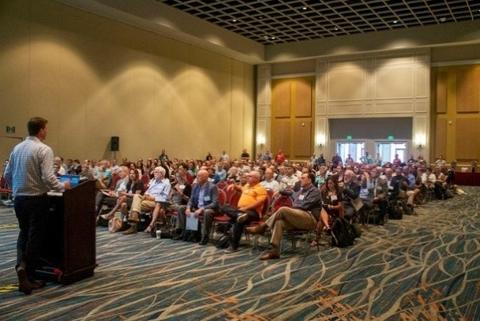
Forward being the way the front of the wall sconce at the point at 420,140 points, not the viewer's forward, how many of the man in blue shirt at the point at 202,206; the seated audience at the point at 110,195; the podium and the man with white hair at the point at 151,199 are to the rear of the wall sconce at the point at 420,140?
0

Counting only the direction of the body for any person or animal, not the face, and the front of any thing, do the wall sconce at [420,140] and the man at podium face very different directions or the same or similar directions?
very different directions

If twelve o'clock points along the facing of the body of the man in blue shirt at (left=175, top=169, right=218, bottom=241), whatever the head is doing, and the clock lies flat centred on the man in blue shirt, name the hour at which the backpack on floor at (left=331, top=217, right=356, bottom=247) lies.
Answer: The backpack on floor is roughly at 8 o'clock from the man in blue shirt.

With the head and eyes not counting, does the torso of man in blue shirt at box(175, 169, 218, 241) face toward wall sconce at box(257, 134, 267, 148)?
no

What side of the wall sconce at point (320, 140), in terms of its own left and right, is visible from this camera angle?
front

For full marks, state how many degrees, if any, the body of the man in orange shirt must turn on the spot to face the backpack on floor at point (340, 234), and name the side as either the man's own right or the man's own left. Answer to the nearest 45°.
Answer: approximately 135° to the man's own left

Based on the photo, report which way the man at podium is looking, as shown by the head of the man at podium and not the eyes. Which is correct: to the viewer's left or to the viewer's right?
to the viewer's right

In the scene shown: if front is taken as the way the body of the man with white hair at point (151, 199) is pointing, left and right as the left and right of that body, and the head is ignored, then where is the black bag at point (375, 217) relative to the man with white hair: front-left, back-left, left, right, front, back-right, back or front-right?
back-left

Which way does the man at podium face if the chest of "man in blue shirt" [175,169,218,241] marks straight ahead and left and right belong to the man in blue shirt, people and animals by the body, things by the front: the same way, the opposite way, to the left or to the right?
the opposite way

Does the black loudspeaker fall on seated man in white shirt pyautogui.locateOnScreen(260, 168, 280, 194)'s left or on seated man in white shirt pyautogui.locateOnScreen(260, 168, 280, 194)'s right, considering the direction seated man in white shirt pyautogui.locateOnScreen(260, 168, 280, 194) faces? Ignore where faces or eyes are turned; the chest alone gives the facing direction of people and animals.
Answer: on their right

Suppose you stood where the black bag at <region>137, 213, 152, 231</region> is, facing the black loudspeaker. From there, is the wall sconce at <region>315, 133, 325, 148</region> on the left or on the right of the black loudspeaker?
right

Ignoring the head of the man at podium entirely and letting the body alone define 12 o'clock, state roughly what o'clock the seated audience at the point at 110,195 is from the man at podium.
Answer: The seated audience is roughly at 11 o'clock from the man at podium.

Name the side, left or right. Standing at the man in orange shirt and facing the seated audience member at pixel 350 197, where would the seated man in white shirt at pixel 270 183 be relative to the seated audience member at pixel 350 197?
left

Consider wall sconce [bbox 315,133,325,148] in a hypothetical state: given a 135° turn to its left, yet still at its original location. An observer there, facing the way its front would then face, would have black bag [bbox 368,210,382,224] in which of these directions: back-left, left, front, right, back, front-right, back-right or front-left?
back-right

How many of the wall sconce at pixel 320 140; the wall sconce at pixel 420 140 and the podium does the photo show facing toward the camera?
2

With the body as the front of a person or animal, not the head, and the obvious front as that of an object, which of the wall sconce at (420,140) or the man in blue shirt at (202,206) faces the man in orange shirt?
the wall sconce
